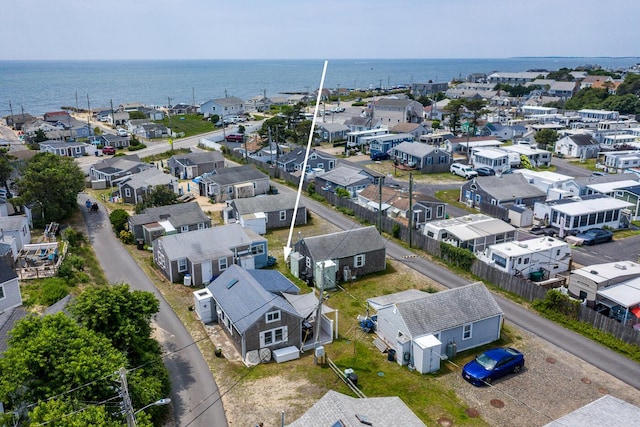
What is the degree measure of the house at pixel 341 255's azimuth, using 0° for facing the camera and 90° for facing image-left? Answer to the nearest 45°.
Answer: approximately 315°

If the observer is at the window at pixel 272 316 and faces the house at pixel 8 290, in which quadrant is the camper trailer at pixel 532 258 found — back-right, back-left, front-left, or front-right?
back-right

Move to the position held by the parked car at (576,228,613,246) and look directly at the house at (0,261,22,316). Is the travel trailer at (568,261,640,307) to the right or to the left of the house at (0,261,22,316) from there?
left
